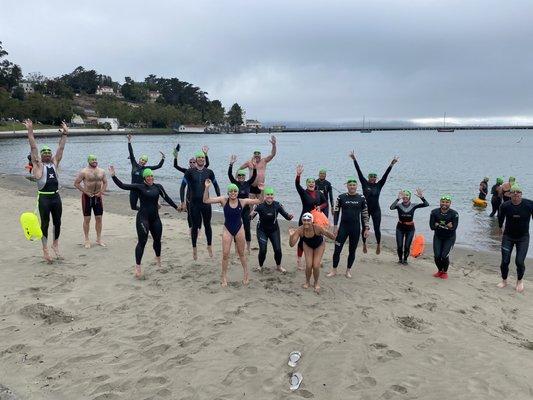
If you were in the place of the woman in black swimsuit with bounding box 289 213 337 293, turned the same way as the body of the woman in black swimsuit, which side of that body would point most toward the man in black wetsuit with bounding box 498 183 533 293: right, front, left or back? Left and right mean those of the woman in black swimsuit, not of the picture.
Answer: left

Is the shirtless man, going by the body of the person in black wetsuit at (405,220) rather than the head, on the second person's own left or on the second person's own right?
on the second person's own right

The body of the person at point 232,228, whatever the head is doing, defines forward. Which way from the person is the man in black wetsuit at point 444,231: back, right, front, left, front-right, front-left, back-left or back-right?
left

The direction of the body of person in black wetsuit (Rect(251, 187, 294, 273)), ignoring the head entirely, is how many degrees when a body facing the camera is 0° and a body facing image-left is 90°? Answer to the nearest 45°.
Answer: approximately 0°

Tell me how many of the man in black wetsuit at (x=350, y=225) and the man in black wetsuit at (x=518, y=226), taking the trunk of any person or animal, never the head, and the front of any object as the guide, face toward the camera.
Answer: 2

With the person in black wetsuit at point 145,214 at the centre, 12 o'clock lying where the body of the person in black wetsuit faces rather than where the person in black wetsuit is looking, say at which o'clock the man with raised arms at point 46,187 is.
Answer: The man with raised arms is roughly at 4 o'clock from the person in black wetsuit.

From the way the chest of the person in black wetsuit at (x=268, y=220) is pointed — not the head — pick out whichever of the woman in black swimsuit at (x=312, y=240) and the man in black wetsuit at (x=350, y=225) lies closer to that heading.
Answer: the woman in black swimsuit
